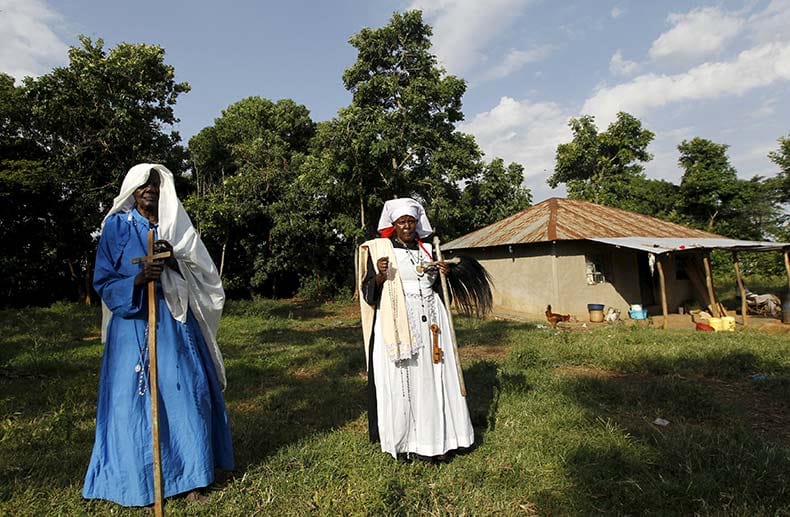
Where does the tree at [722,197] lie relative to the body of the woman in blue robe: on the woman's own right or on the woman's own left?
on the woman's own left

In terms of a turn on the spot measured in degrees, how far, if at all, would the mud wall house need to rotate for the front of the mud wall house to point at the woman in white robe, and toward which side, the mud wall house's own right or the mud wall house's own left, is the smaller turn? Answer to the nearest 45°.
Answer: approximately 45° to the mud wall house's own right

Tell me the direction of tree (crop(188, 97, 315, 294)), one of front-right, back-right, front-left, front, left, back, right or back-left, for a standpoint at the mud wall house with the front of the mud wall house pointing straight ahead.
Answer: back-right

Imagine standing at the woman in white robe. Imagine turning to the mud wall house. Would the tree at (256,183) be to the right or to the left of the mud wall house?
left

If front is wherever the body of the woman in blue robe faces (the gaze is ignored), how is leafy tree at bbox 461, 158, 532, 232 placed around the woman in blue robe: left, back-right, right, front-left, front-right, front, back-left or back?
back-left

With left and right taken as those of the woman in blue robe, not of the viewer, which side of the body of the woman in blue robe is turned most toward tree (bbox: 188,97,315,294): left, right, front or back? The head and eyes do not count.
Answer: back

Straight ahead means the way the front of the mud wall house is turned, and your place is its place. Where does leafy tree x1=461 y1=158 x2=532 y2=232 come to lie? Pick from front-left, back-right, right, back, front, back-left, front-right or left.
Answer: back

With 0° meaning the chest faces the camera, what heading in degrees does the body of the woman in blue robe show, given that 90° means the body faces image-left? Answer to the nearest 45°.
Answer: approximately 0°

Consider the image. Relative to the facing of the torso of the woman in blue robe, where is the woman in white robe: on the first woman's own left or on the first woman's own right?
on the first woman's own left

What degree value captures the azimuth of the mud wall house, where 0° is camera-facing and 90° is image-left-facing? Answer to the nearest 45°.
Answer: approximately 315°
